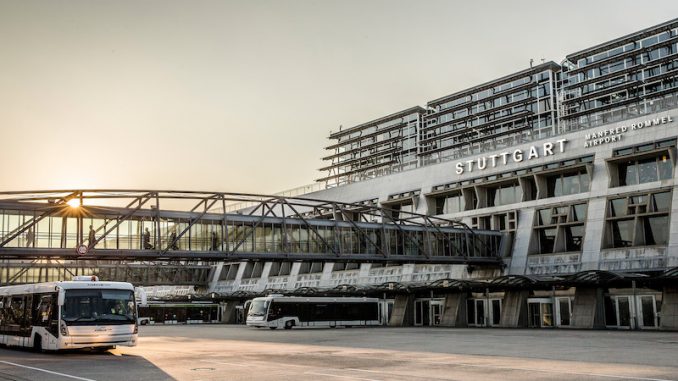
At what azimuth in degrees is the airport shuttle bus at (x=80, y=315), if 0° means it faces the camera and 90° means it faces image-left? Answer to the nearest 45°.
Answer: approximately 315°
